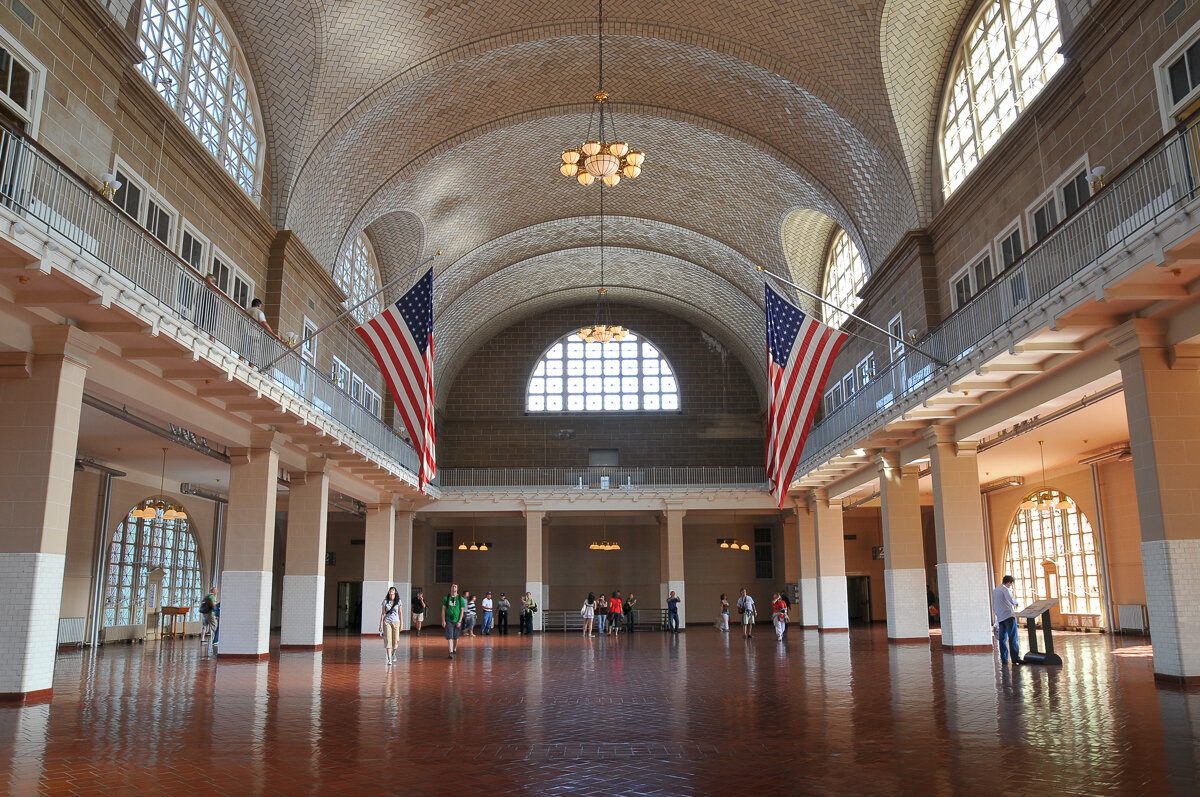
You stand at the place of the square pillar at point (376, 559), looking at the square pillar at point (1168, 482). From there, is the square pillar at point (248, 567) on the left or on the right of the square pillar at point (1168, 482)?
right

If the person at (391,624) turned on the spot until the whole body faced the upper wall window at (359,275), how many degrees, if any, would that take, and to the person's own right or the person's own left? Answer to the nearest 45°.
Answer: approximately 180°

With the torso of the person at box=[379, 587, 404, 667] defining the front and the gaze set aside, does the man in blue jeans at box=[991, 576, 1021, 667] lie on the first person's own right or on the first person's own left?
on the first person's own left

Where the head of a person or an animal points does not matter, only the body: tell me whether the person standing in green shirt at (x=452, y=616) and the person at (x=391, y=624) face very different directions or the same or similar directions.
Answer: same or similar directions

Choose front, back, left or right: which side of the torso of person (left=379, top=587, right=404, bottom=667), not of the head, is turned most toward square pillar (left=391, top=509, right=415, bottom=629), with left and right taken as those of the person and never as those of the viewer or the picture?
back

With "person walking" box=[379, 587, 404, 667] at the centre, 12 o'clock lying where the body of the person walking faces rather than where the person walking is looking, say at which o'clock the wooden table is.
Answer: The wooden table is roughly at 5 o'clock from the person walking.

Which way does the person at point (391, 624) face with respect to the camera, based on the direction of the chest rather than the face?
toward the camera

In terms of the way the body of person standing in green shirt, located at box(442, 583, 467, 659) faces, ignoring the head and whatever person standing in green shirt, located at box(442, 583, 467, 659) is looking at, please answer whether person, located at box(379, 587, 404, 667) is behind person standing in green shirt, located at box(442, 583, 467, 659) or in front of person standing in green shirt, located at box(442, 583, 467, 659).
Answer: in front

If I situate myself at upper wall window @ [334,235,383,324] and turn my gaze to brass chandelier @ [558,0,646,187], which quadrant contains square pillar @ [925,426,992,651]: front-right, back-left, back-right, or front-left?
front-left

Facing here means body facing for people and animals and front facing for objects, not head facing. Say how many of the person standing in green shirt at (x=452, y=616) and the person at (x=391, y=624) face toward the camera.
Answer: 2

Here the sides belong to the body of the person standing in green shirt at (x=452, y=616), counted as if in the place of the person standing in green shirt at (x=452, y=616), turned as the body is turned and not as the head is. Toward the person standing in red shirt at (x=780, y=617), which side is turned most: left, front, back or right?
left
